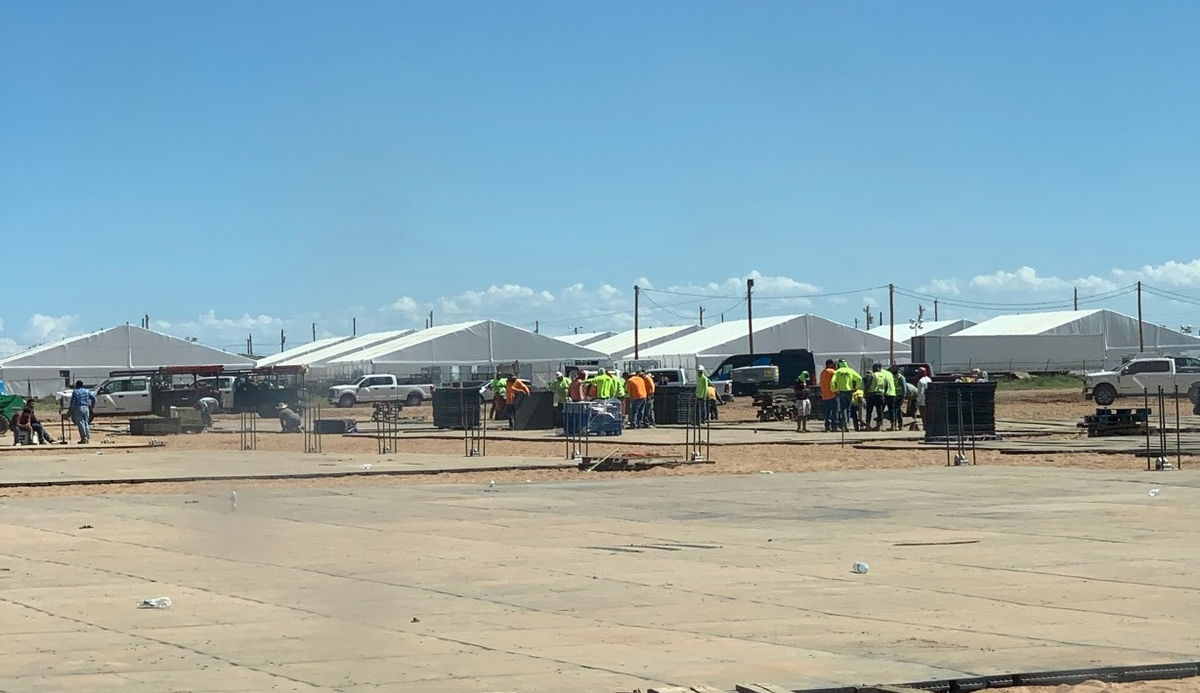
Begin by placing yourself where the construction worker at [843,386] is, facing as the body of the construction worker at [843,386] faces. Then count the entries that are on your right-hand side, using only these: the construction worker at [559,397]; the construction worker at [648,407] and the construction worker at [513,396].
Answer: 0

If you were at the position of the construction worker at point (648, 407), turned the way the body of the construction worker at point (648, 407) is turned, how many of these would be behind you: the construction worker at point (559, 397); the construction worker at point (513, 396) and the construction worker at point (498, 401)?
0

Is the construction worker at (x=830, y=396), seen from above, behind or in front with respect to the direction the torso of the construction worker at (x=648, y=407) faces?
behind

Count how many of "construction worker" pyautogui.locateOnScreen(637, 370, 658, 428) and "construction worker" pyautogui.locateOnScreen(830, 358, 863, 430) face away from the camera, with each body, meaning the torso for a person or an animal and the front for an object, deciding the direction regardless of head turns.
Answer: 2
